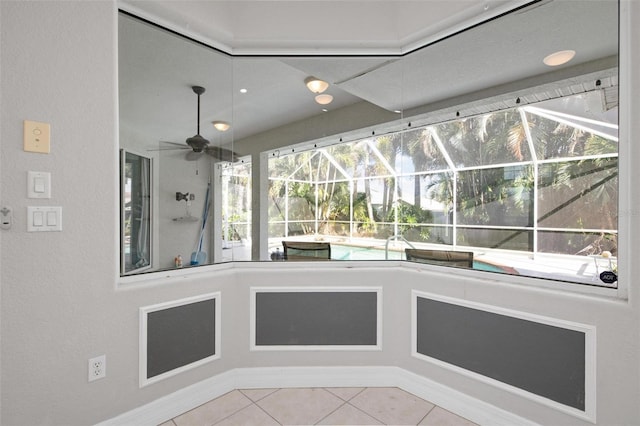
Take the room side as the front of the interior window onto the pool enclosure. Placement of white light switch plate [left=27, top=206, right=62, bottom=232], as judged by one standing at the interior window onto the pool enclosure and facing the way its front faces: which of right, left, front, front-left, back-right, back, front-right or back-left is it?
front-right

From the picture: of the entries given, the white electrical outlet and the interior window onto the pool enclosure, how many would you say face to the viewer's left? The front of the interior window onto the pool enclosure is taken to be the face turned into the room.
0

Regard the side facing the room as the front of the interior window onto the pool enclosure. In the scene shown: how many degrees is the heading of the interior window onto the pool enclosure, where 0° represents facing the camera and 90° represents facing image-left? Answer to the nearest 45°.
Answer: approximately 0°

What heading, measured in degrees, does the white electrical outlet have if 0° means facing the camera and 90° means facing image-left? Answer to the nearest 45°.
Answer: approximately 315°

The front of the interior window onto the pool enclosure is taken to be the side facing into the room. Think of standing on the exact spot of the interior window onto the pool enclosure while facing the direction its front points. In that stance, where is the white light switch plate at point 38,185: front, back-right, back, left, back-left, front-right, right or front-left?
front-right
